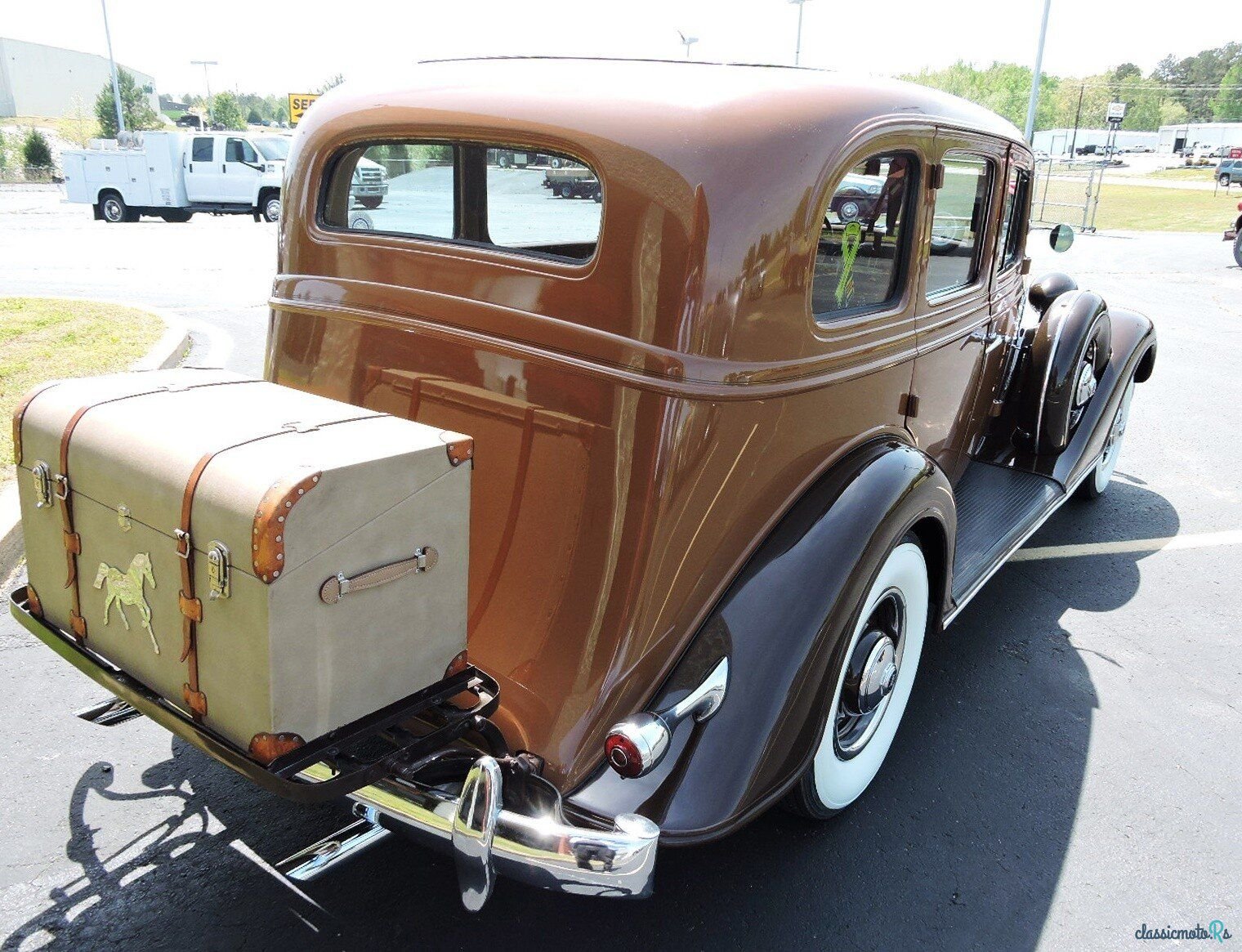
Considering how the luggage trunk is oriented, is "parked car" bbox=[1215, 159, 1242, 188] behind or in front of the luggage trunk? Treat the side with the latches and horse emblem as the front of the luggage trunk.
behind

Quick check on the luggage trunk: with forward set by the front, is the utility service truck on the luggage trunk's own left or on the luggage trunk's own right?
on the luggage trunk's own right

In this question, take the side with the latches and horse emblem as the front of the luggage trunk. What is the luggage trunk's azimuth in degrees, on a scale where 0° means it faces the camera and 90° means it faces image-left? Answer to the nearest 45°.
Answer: approximately 45°

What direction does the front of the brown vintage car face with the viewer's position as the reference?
facing away from the viewer and to the right of the viewer

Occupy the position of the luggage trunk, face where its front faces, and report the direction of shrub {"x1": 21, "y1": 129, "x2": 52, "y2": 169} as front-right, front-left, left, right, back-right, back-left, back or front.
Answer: back-right

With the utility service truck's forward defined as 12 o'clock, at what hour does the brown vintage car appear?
The brown vintage car is roughly at 3 o'clock from the utility service truck.

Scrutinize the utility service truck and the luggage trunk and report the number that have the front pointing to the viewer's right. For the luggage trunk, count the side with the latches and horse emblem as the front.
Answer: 1

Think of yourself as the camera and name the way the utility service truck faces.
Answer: facing to the right of the viewer

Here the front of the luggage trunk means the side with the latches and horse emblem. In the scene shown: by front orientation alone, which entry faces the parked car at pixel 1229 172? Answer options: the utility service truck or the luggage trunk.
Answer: the utility service truck

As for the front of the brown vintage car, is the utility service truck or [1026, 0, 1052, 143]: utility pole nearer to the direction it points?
the utility pole
